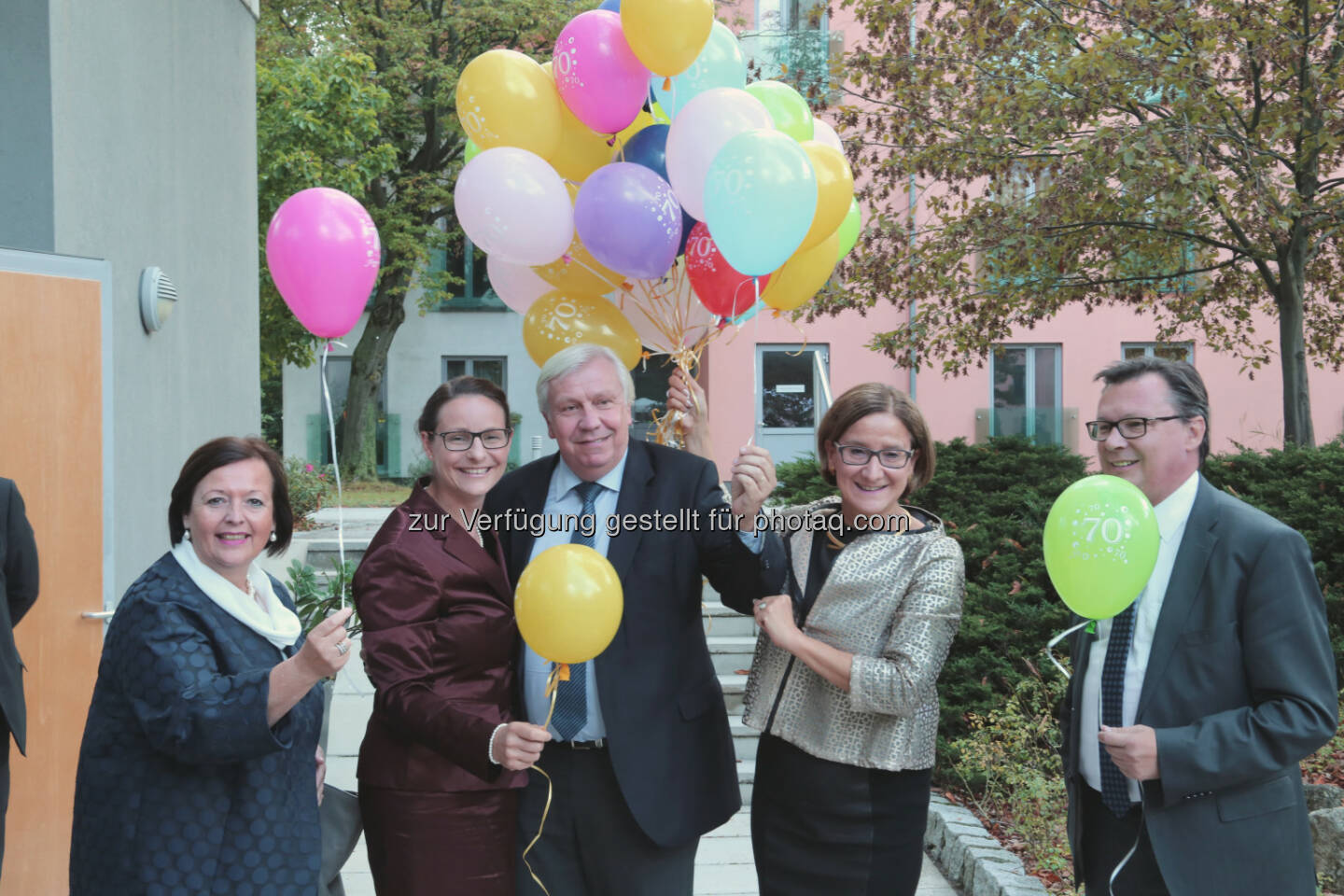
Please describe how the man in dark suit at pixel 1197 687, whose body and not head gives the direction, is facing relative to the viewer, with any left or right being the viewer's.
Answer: facing the viewer and to the left of the viewer

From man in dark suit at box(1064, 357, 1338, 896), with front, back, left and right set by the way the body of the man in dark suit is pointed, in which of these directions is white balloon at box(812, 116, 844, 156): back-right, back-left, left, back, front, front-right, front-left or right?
right

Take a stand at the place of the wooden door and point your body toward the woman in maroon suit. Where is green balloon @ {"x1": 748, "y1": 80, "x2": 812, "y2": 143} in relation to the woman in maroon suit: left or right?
left

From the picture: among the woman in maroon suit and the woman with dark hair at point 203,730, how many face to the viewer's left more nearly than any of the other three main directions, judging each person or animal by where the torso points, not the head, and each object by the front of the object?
0

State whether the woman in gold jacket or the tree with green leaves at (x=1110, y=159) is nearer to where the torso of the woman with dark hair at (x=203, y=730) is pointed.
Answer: the woman in gold jacket

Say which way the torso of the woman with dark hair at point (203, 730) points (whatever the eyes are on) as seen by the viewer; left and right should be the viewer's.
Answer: facing the viewer and to the right of the viewer

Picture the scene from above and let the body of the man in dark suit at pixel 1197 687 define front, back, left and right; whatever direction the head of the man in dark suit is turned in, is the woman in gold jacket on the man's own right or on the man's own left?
on the man's own right

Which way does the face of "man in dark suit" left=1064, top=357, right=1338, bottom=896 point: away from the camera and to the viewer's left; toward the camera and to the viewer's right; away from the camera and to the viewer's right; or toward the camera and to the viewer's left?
toward the camera and to the viewer's left

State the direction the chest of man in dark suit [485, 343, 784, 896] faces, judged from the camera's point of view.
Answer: toward the camera

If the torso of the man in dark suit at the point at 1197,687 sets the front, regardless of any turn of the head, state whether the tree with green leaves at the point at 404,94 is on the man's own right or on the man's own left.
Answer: on the man's own right

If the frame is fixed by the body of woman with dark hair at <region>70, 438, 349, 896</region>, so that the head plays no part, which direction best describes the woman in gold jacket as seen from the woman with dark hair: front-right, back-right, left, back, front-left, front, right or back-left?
front-left
